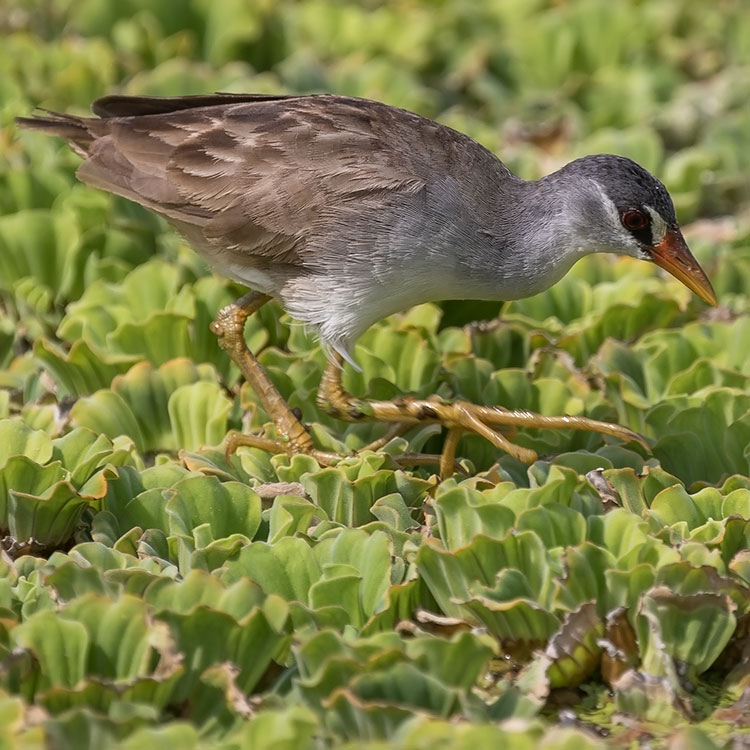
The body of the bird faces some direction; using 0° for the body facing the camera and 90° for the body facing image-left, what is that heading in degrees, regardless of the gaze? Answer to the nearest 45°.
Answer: approximately 270°
